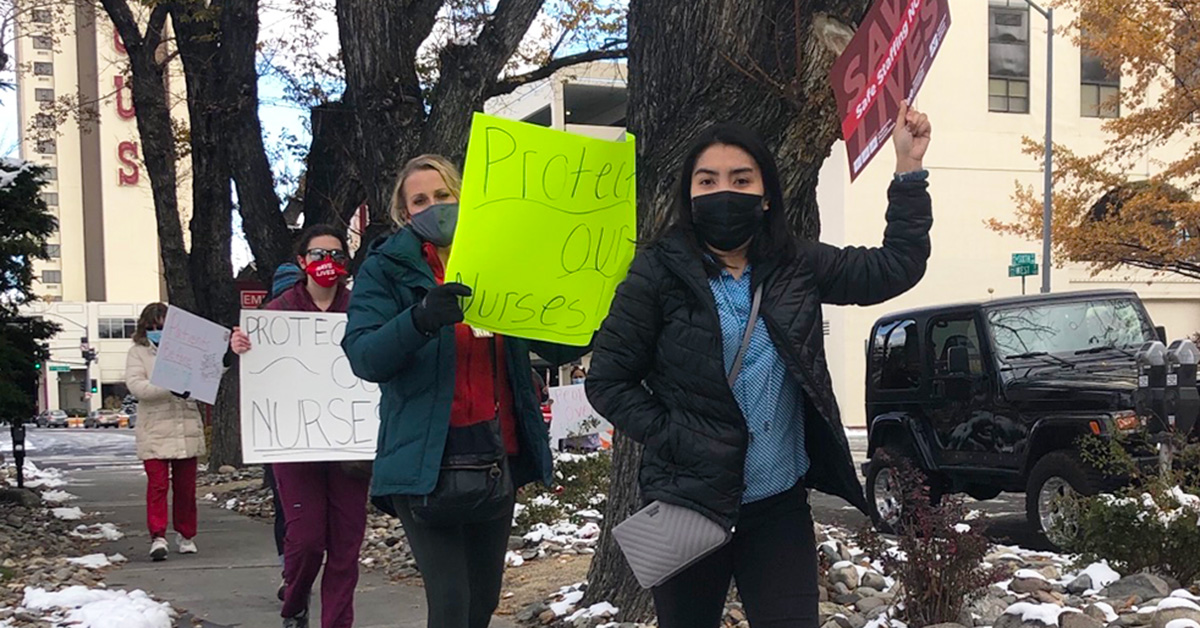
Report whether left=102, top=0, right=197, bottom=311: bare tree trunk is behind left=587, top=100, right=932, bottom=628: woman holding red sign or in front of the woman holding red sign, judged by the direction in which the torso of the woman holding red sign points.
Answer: behind

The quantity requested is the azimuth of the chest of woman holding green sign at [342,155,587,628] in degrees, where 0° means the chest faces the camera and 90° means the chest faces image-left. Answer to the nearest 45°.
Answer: approximately 315°

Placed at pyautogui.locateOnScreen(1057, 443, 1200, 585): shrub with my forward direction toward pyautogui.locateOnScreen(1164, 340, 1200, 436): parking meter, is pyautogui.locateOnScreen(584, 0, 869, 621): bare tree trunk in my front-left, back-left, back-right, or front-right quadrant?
back-left

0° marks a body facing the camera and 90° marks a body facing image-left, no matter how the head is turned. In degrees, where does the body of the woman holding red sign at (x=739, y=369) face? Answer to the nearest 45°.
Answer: approximately 0°

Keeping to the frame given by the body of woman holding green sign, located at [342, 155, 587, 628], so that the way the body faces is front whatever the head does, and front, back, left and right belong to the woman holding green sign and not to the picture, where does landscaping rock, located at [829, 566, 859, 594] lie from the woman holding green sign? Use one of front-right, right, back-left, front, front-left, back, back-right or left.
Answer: left

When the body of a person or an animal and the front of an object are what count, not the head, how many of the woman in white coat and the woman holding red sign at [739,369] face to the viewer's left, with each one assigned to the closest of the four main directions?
0

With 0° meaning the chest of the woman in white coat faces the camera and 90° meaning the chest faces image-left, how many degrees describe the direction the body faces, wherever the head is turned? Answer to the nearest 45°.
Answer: approximately 315°

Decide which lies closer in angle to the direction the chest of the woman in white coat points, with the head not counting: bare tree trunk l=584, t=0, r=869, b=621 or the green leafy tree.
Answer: the bare tree trunk

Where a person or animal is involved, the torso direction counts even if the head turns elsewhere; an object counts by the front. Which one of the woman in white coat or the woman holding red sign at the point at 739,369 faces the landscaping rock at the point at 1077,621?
the woman in white coat

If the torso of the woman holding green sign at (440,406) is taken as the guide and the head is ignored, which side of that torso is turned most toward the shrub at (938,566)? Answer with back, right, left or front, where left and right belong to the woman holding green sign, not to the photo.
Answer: left

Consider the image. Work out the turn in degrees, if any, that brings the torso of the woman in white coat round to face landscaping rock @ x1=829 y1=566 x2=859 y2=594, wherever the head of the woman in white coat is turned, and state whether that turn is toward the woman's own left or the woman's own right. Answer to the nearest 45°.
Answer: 0° — they already face it
